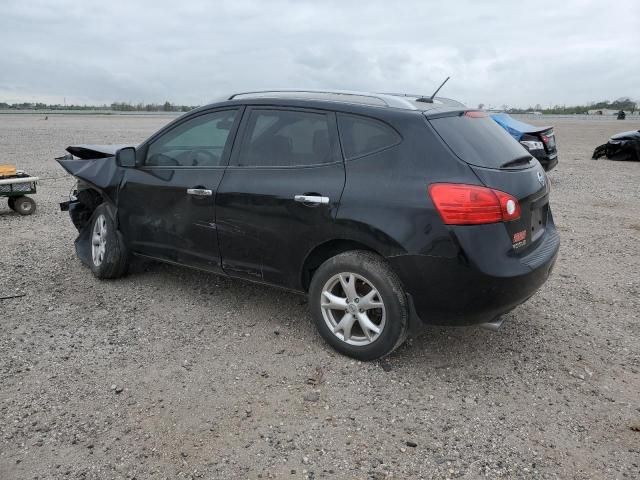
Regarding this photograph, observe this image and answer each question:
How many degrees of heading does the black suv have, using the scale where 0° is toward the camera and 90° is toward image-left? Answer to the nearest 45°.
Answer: approximately 135°

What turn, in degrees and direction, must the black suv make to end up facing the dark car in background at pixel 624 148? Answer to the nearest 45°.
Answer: approximately 90° to its right

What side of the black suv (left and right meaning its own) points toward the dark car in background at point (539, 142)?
right
